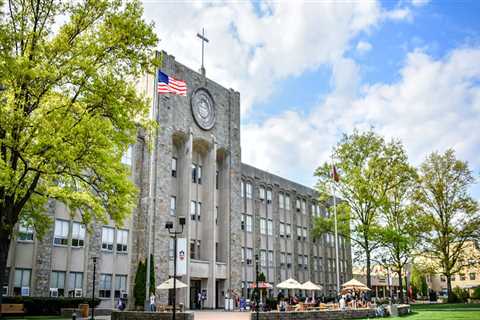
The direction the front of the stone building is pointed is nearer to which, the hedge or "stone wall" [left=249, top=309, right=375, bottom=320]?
the stone wall

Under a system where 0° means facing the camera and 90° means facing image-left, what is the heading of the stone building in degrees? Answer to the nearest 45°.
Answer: approximately 315°

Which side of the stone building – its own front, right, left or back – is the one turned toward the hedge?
right

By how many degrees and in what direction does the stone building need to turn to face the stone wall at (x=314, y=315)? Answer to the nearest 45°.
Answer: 0° — it already faces it

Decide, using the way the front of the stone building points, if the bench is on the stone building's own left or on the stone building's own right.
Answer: on the stone building's own right
